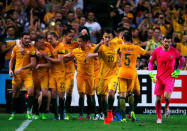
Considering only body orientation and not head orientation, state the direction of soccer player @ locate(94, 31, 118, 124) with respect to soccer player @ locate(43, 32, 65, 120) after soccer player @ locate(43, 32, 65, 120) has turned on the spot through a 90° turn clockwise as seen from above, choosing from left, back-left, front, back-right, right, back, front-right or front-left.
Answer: back

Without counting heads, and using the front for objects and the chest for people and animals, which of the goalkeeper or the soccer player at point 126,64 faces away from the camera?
the soccer player

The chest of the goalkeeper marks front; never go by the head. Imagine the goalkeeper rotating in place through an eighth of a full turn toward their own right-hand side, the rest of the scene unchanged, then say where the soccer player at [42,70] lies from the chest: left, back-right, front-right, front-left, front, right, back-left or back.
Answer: front-right

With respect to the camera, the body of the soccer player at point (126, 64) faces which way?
away from the camera

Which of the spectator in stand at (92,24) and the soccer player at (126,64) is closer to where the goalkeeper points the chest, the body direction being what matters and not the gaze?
the soccer player

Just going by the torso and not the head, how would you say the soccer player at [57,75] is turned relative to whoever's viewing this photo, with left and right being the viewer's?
facing the viewer and to the left of the viewer

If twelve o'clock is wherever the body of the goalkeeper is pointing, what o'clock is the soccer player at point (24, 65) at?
The soccer player is roughly at 3 o'clock from the goalkeeper.

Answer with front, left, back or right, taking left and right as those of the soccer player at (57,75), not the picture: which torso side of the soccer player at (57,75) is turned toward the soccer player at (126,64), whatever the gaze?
left

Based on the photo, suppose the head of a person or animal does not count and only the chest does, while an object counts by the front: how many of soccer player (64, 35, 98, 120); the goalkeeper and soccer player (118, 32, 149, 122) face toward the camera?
2

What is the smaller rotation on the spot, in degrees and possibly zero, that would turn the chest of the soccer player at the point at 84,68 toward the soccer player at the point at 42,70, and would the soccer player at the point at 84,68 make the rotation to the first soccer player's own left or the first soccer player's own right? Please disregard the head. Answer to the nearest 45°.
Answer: approximately 90° to the first soccer player's own right
